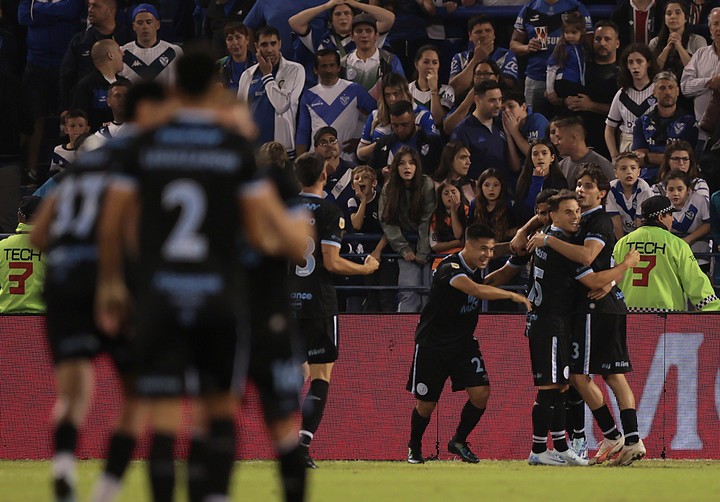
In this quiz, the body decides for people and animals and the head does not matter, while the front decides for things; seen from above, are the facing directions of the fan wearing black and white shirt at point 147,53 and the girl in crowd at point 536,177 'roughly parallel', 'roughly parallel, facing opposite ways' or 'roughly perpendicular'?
roughly parallel

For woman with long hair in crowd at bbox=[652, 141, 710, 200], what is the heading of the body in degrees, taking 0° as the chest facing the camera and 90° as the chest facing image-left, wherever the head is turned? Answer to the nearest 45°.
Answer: approximately 0°

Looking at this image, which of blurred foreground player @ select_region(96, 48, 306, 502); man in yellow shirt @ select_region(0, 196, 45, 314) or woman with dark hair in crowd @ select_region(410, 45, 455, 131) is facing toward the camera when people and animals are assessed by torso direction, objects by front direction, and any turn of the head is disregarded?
the woman with dark hair in crowd

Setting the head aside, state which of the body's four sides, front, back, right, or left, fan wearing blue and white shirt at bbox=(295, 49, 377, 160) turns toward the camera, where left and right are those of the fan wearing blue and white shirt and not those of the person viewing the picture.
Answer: front

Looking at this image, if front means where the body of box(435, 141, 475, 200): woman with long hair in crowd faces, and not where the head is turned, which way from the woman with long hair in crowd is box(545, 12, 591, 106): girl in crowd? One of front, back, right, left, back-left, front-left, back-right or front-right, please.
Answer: left

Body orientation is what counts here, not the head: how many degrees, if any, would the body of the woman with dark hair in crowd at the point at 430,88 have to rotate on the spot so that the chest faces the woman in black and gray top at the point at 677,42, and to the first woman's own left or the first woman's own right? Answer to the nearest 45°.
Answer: approximately 90° to the first woman's own left

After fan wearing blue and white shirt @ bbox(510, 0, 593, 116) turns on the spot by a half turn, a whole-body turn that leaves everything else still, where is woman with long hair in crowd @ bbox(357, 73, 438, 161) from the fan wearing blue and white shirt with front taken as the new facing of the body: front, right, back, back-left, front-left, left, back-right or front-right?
back-left

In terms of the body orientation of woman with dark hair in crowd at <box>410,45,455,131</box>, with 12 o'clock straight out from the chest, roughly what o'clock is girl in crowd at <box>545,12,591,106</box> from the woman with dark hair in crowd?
The girl in crowd is roughly at 9 o'clock from the woman with dark hair in crowd.

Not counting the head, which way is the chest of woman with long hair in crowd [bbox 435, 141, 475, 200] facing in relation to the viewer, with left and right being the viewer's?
facing the viewer and to the right of the viewer

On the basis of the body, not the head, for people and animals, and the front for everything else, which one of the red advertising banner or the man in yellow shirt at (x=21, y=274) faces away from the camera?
the man in yellow shirt

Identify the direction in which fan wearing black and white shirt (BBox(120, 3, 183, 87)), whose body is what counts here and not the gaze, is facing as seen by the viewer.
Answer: toward the camera

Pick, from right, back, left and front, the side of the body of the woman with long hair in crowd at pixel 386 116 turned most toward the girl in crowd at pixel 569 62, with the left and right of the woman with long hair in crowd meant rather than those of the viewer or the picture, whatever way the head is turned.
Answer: left

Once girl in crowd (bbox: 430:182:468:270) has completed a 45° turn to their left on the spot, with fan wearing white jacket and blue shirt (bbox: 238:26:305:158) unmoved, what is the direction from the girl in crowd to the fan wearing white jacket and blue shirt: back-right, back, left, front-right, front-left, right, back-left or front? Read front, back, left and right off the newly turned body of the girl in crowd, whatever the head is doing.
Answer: back

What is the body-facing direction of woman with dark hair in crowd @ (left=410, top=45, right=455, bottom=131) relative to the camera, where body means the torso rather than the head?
toward the camera

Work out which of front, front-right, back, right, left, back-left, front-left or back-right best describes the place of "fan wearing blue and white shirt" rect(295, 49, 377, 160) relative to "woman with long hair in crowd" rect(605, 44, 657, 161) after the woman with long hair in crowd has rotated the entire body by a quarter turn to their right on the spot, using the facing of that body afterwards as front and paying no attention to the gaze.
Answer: front

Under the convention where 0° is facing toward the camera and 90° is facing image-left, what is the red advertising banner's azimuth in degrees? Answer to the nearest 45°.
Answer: approximately 0°

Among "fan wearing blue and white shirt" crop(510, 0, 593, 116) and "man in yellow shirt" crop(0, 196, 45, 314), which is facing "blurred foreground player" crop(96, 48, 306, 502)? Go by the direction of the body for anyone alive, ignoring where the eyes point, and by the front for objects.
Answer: the fan wearing blue and white shirt
